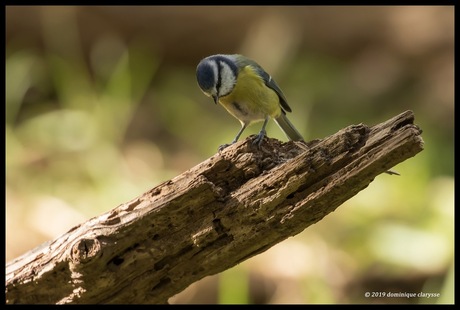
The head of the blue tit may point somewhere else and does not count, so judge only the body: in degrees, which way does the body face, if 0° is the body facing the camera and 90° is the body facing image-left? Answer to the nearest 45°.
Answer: approximately 45°
